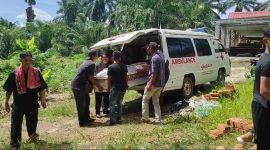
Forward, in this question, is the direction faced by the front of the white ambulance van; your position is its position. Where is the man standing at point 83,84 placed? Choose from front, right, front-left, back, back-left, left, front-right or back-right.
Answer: back

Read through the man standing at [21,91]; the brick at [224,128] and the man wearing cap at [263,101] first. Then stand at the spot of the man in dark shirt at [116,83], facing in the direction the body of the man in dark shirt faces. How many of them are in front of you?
0

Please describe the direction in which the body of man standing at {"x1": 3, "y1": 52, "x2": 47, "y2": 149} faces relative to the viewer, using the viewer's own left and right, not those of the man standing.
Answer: facing the viewer

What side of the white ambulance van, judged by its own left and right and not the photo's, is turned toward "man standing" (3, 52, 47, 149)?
back

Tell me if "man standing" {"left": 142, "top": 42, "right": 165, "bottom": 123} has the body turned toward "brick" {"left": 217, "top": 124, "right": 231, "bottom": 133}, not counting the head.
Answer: no

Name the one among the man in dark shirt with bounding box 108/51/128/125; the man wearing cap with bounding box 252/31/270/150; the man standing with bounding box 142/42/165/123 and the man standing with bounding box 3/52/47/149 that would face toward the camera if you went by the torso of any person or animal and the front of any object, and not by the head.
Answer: the man standing with bounding box 3/52/47/149

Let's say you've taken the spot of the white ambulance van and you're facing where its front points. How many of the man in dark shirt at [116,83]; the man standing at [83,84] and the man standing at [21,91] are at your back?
3

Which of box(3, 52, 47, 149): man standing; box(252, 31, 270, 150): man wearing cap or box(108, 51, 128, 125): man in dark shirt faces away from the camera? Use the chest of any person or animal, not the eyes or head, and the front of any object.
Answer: the man in dark shirt

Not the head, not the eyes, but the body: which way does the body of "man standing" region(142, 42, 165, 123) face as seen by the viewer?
to the viewer's left

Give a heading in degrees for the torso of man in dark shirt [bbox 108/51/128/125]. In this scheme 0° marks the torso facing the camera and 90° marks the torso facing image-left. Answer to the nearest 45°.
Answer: approximately 180°

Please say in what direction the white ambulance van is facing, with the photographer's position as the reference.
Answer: facing away from the viewer and to the right of the viewer

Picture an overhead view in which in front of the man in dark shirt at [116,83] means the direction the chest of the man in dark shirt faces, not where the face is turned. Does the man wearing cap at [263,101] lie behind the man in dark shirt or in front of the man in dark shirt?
behind

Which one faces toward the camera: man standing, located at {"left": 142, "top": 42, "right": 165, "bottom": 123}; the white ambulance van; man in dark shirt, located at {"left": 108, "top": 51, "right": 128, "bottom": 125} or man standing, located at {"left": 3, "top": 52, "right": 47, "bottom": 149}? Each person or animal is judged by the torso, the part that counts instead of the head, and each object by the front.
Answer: man standing, located at {"left": 3, "top": 52, "right": 47, "bottom": 149}

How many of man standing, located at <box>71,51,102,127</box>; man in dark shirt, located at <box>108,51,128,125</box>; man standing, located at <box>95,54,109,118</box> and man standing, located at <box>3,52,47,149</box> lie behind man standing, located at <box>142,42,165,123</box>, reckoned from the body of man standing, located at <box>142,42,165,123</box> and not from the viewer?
0

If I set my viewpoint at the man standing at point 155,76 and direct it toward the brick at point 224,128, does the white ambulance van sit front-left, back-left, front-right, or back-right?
back-left

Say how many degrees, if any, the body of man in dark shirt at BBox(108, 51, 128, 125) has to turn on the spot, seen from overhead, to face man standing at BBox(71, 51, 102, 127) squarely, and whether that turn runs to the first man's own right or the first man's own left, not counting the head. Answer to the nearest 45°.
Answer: approximately 90° to the first man's own left
